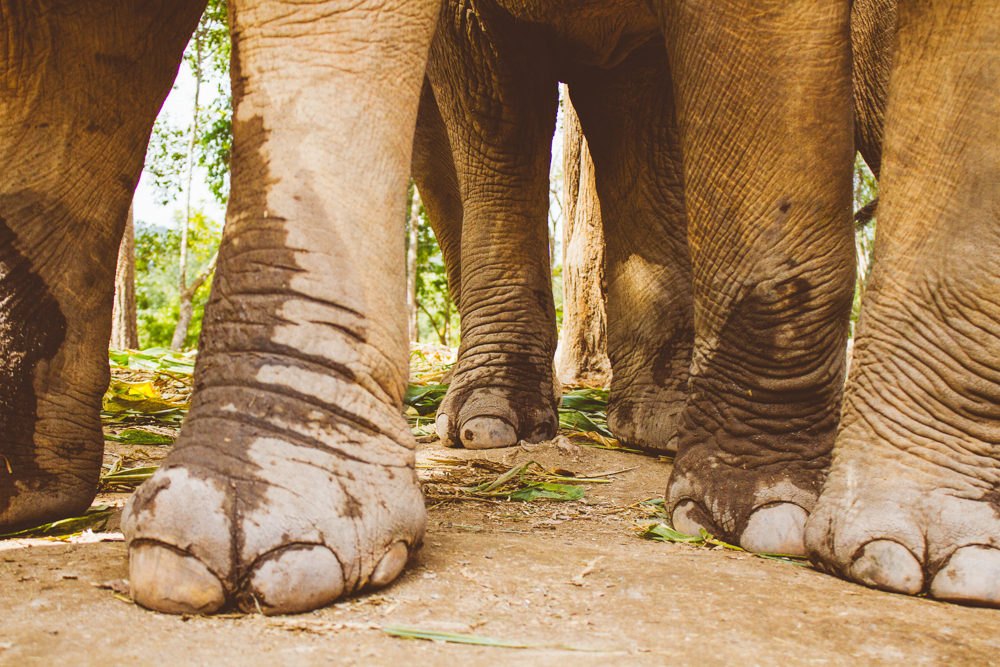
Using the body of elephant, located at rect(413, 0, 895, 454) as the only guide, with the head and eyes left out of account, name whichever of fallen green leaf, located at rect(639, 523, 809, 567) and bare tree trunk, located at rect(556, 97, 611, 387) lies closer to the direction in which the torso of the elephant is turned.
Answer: the fallen green leaf

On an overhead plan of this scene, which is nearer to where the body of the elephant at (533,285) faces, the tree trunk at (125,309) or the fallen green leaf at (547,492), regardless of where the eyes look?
the fallen green leaf

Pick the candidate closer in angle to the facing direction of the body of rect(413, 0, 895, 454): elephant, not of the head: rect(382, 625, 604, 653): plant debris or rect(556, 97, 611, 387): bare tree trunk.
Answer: the plant debris

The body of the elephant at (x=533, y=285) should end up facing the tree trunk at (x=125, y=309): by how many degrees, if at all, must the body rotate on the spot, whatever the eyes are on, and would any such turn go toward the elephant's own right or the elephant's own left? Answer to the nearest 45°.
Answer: approximately 90° to the elephant's own right

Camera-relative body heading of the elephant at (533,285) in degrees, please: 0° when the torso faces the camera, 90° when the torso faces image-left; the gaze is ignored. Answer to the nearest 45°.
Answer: approximately 45°

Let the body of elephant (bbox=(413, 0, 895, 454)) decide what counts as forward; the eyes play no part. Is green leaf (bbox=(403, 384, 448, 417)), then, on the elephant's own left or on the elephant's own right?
on the elephant's own right

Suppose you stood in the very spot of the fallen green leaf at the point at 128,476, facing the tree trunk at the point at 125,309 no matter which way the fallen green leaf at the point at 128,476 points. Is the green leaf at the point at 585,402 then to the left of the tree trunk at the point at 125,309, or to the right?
right

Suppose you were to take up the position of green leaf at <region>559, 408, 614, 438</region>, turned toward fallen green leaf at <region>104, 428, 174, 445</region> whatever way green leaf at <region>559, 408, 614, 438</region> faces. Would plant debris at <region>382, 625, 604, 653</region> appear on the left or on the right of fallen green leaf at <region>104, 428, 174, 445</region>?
left

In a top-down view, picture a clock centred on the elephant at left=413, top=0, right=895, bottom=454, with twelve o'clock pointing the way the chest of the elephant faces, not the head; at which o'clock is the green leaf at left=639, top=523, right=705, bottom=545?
The green leaf is roughly at 12 o'clock from the elephant.

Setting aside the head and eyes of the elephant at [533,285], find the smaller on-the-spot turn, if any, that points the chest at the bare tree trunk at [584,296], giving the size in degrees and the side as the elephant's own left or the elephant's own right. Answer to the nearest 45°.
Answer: approximately 135° to the elephant's own right

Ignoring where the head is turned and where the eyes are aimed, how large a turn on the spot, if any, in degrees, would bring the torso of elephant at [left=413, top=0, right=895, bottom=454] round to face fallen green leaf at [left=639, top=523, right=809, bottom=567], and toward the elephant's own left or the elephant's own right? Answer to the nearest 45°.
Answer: approximately 45° to the elephant's own left

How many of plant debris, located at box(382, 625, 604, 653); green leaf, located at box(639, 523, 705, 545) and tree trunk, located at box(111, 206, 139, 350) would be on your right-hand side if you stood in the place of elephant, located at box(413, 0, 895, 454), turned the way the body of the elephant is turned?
1

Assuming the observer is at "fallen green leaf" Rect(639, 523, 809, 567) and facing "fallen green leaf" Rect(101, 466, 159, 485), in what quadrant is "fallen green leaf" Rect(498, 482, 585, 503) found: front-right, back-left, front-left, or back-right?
front-right

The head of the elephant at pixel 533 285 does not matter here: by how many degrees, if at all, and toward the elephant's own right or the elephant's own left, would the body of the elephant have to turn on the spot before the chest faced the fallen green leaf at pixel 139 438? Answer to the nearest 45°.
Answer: approximately 45° to the elephant's own right
